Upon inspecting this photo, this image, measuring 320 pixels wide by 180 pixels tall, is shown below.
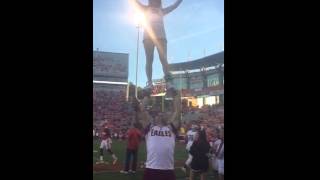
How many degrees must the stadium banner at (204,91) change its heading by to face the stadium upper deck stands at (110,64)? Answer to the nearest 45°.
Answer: approximately 45° to its right

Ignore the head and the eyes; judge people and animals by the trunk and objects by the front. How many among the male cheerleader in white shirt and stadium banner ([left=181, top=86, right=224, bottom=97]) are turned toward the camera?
2

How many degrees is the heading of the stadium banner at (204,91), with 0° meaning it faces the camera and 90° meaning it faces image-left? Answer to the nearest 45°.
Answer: approximately 0°

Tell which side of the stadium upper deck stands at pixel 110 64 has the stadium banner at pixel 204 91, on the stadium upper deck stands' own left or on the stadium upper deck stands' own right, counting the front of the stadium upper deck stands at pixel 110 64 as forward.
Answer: on the stadium upper deck stands' own left
